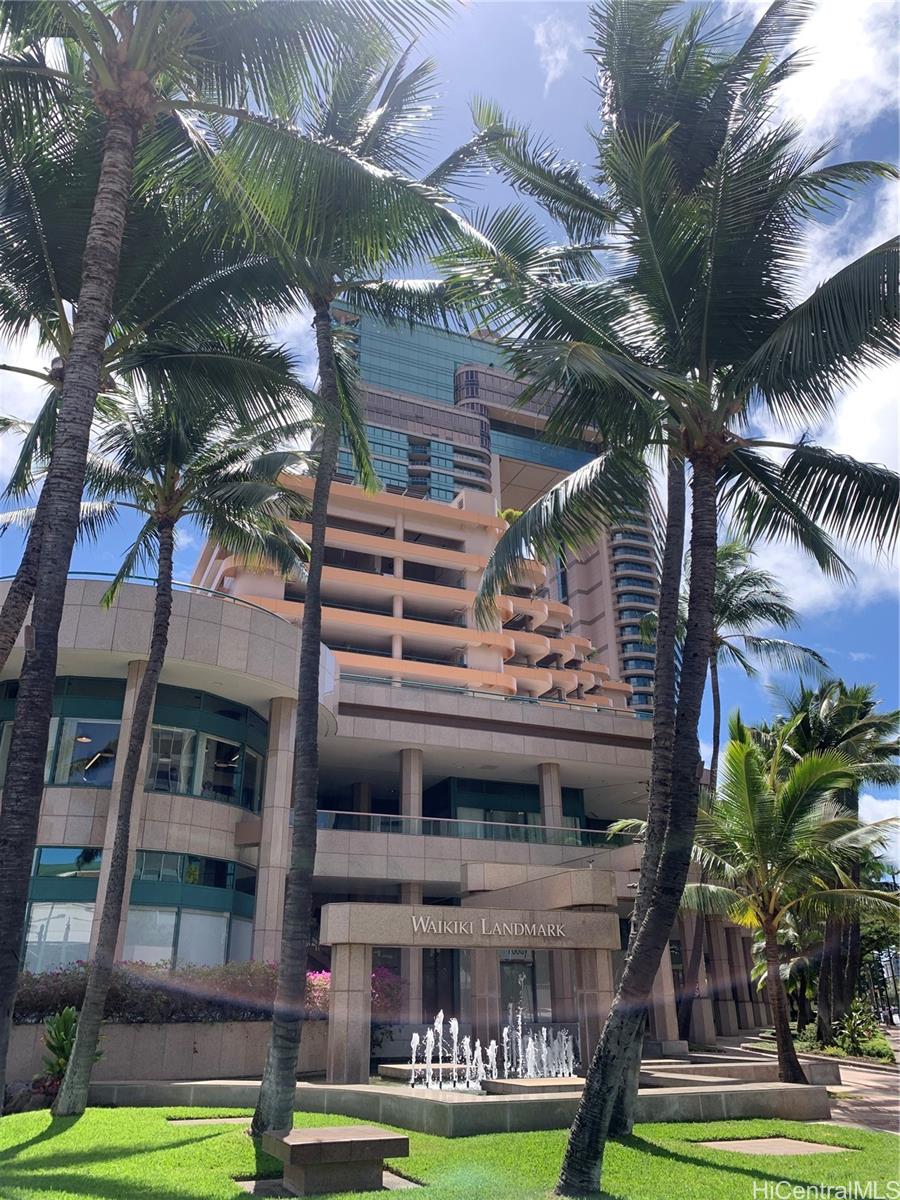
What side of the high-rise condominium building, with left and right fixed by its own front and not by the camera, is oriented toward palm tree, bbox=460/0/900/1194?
front

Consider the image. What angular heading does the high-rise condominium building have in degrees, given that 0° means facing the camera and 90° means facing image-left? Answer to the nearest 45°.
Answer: approximately 0°

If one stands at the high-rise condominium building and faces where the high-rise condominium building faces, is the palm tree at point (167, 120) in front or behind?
in front

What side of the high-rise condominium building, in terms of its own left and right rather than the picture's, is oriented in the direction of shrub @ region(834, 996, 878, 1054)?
left

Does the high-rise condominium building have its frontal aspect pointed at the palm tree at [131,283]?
yes

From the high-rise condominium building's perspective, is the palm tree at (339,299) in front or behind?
in front

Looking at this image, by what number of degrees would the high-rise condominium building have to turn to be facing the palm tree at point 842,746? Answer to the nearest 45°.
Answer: approximately 90° to its left

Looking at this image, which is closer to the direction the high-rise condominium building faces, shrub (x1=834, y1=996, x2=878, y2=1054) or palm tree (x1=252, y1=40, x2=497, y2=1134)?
the palm tree

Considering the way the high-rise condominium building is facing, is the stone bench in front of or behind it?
in front

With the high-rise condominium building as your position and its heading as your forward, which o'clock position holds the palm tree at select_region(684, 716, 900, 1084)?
The palm tree is roughly at 10 o'clock from the high-rise condominium building.
